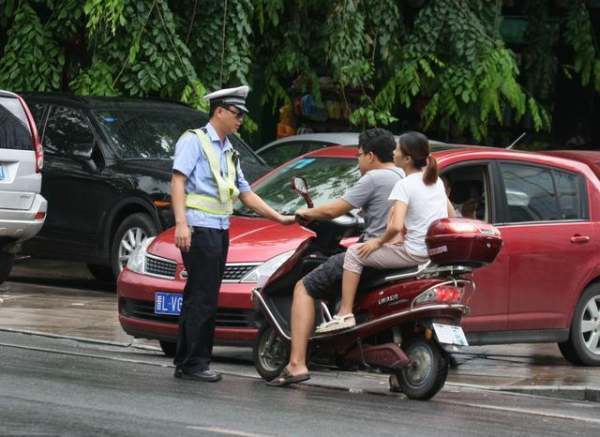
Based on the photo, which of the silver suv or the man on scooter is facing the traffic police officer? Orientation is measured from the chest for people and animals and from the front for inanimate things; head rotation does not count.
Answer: the man on scooter

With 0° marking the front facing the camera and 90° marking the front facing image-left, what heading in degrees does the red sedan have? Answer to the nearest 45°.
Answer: approximately 45°

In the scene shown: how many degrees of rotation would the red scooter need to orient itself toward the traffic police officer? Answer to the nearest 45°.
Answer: approximately 45° to its left

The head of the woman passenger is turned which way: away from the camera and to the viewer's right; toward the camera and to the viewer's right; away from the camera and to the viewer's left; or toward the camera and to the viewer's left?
away from the camera and to the viewer's left

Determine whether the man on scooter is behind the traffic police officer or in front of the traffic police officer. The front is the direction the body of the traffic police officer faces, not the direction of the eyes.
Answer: in front

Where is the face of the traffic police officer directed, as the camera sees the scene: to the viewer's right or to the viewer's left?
to the viewer's right

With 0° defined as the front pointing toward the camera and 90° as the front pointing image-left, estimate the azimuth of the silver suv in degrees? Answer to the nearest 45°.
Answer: approximately 135°

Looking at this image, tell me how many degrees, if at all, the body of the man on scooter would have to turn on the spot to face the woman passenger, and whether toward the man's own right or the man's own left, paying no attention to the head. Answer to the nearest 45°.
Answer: approximately 180°

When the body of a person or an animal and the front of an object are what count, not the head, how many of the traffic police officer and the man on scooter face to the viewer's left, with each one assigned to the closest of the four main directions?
1

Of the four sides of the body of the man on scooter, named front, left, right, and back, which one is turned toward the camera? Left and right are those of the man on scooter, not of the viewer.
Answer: left

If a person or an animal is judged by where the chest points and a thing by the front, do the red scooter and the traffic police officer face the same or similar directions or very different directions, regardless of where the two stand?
very different directions

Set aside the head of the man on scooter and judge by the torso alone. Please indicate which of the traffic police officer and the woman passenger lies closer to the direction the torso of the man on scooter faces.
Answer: the traffic police officer
